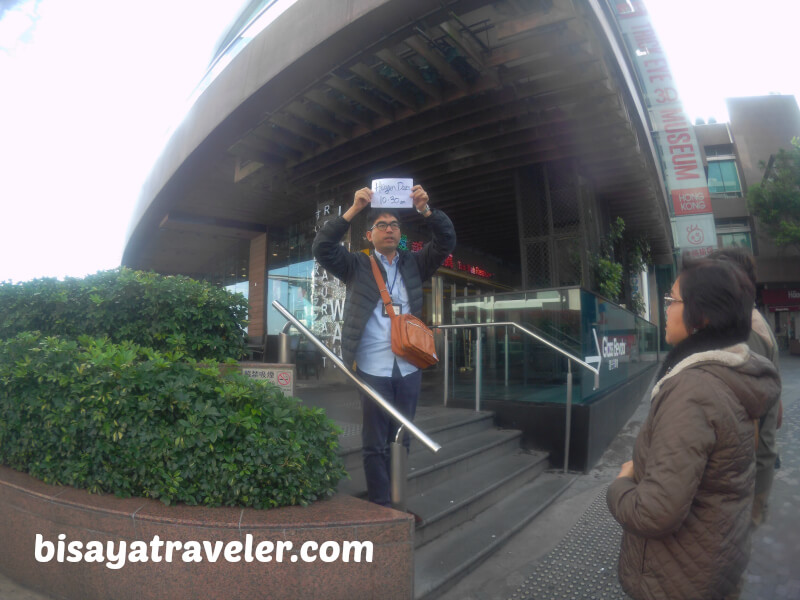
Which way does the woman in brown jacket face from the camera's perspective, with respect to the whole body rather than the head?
to the viewer's left

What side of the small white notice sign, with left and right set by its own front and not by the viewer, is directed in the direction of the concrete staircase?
left

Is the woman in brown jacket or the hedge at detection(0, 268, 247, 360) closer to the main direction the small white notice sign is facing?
the woman in brown jacket

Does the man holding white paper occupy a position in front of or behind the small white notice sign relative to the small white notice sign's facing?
in front

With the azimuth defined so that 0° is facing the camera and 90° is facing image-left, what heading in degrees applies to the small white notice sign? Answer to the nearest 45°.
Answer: approximately 0°

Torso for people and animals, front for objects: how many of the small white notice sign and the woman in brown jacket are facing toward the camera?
1
